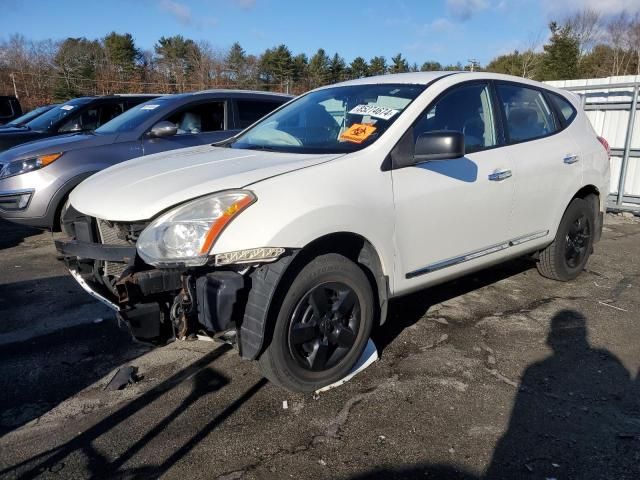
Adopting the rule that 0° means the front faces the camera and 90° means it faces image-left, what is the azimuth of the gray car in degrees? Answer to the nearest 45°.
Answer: approximately 45°

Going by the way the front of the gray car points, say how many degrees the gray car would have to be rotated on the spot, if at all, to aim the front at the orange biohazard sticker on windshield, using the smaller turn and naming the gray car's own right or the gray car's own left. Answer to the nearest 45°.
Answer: approximately 90° to the gray car's own left

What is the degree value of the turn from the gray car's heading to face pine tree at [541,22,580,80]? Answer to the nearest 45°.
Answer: approximately 180°

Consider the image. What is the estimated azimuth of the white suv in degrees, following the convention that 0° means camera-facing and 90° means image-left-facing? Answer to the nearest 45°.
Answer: approximately 45°

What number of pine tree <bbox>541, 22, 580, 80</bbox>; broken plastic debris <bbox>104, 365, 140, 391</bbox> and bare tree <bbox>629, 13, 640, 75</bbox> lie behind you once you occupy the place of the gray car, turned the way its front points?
2

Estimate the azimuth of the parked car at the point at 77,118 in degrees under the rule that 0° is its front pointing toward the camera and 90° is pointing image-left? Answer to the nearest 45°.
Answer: approximately 45°

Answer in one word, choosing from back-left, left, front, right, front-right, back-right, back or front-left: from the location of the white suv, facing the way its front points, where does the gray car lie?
right

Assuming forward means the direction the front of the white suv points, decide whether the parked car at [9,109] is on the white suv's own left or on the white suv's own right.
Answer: on the white suv's own right

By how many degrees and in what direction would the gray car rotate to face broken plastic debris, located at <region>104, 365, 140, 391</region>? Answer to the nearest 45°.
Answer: approximately 45° to its left
